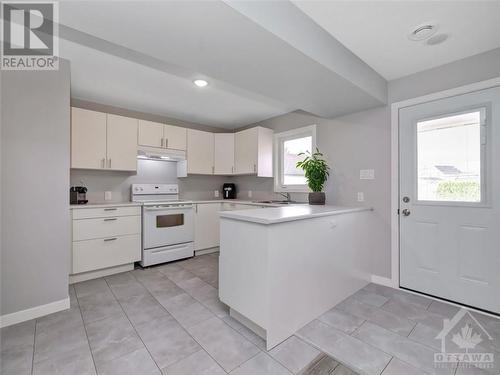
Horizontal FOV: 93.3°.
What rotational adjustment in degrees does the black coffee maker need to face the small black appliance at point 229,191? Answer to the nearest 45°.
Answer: approximately 45° to its left

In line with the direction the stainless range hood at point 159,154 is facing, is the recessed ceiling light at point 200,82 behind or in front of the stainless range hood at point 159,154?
in front

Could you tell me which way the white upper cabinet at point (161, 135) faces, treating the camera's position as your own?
facing the viewer and to the right of the viewer

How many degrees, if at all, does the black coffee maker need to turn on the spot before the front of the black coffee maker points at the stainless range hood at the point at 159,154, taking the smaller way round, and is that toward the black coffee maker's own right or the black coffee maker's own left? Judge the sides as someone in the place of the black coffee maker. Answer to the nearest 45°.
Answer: approximately 45° to the black coffee maker's own left

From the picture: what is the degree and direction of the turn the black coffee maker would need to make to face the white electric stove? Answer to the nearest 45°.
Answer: approximately 45° to its left
